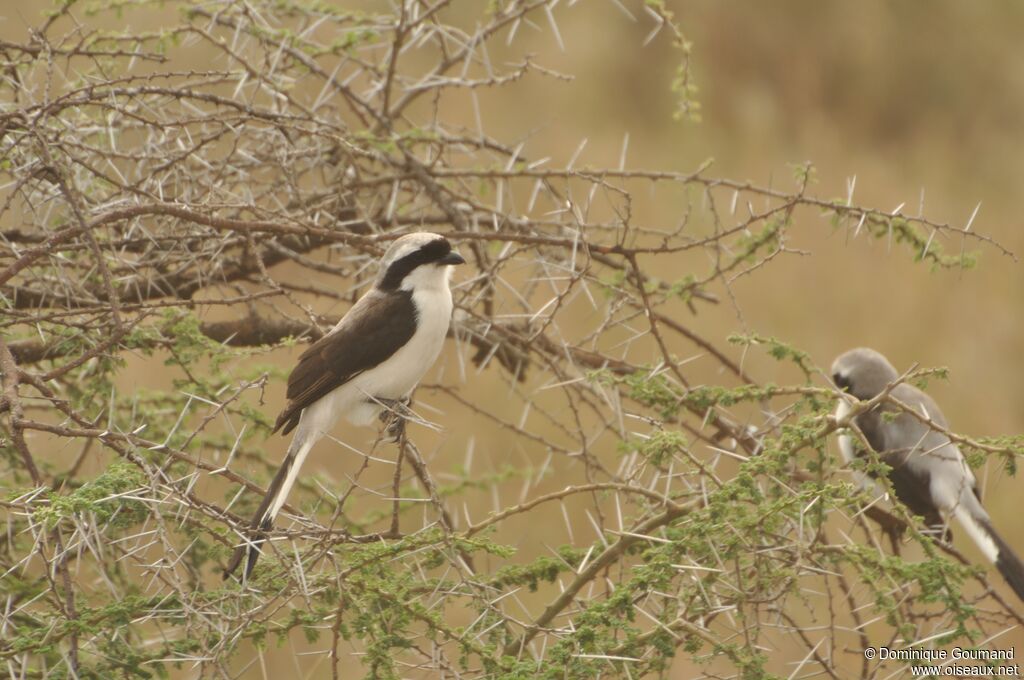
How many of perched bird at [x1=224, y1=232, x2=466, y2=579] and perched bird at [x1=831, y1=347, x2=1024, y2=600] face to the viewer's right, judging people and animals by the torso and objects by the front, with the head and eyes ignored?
1

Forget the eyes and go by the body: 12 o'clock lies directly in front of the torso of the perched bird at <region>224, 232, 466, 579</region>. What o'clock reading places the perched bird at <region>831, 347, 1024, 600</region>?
the perched bird at <region>831, 347, 1024, 600</region> is roughly at 11 o'clock from the perched bird at <region>224, 232, 466, 579</region>.

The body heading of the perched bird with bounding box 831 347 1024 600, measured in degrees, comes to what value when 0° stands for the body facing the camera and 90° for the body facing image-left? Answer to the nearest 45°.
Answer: approximately 135°

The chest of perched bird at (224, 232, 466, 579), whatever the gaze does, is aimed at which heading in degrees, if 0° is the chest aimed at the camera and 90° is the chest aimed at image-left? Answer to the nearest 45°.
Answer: approximately 270°
